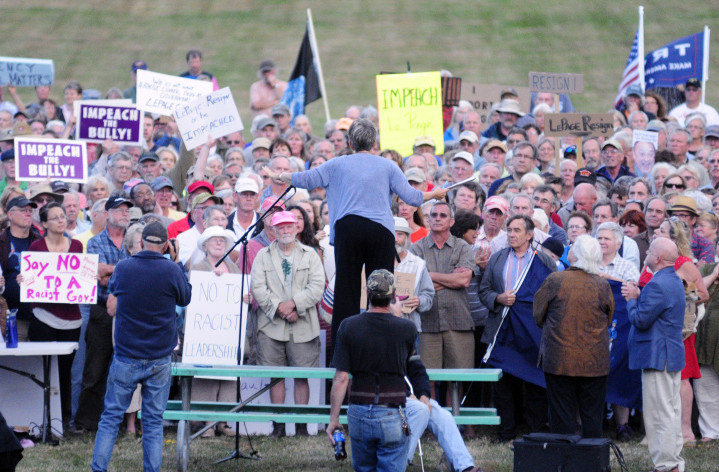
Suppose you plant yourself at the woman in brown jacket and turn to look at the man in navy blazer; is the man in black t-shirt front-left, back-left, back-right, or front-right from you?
back-right

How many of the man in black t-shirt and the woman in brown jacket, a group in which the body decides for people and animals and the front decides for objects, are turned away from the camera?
2

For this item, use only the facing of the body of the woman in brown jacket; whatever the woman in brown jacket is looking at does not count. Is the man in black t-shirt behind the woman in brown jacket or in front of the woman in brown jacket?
behind

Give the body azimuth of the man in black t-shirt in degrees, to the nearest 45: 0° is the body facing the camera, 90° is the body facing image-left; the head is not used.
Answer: approximately 180°

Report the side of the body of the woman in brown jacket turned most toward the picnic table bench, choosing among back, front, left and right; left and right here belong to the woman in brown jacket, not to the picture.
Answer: left

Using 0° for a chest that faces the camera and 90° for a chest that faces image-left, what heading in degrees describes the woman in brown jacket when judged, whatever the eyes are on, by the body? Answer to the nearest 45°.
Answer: approximately 180°

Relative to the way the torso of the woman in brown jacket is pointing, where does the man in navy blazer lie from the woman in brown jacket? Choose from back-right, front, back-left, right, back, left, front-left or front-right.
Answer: right

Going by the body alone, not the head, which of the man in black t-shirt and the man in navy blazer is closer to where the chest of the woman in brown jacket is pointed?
the man in navy blazer

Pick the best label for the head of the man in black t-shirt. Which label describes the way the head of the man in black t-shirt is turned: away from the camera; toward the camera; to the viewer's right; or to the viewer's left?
away from the camera

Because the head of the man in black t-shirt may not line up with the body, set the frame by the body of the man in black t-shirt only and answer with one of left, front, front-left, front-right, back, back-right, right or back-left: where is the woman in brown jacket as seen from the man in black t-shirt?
front-right

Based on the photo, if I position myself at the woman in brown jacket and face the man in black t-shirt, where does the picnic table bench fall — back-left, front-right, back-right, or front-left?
front-right

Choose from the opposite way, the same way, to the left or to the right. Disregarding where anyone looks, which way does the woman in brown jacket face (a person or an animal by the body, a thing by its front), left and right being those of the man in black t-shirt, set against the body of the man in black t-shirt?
the same way
